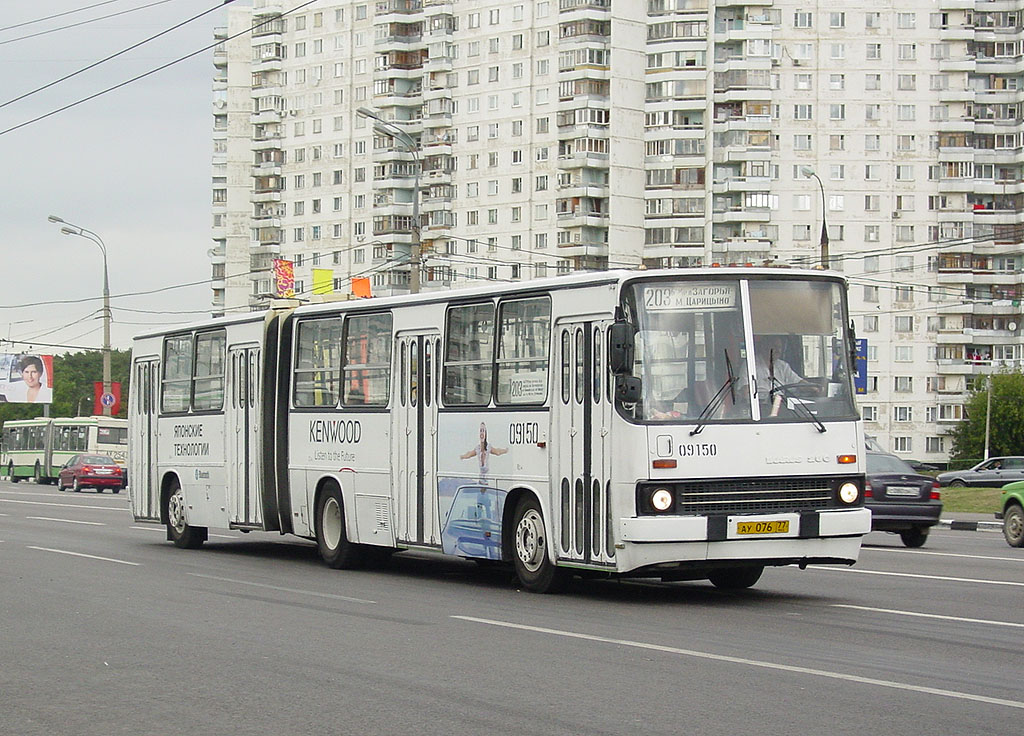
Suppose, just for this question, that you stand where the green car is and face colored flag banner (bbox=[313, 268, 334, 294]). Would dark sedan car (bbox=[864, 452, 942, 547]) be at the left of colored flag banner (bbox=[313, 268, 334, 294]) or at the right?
left

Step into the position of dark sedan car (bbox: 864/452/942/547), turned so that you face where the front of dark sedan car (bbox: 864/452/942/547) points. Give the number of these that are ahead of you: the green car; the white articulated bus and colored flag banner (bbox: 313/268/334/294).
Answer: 1

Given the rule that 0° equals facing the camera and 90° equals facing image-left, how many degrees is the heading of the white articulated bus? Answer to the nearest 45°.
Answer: approximately 315°

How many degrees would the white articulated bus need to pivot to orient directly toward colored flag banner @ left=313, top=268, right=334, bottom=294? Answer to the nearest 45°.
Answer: approximately 135° to its left

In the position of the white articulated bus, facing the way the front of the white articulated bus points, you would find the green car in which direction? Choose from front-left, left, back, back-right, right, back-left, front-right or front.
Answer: left

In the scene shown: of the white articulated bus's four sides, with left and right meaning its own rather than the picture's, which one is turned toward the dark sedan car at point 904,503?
left

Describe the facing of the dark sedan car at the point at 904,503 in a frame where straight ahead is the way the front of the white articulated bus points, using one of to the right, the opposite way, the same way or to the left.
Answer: the opposite way

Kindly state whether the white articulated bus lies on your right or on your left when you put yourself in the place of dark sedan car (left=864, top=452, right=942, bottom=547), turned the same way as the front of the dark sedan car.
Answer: on your left

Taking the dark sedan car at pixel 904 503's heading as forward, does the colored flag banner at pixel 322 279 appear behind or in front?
in front

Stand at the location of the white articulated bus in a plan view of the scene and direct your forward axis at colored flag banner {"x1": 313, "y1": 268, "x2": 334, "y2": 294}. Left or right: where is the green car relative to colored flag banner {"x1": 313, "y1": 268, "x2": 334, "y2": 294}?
right

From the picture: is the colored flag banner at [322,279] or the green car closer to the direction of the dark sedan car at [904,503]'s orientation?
the colored flag banner

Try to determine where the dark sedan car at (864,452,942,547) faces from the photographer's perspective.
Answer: facing away from the viewer and to the left of the viewer
